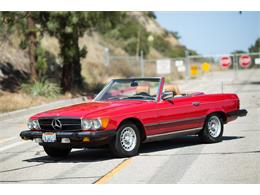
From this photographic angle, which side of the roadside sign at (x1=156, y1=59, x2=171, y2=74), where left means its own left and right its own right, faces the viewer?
front

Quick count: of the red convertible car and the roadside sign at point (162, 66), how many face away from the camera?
0

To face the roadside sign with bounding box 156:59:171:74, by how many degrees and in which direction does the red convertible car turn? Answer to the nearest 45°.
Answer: approximately 135° to its right

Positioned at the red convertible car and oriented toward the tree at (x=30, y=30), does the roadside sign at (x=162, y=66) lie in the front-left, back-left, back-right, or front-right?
front-right

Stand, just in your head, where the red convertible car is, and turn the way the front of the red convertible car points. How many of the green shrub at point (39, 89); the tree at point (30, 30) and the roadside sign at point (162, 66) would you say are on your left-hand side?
0

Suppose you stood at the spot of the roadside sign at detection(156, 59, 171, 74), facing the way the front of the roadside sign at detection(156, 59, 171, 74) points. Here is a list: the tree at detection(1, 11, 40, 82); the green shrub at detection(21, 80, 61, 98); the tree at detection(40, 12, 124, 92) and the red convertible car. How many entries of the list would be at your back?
0

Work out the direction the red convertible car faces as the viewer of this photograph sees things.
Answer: facing the viewer and to the left of the viewer

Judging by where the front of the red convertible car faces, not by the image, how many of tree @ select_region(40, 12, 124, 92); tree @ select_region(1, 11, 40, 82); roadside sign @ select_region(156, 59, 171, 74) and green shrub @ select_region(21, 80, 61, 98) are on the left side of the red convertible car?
0

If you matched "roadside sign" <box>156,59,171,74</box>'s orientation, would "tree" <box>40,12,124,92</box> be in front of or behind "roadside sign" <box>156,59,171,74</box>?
in front

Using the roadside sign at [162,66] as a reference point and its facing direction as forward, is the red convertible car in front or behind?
in front

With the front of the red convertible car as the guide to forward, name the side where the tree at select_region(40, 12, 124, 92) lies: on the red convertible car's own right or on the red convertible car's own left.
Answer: on the red convertible car's own right

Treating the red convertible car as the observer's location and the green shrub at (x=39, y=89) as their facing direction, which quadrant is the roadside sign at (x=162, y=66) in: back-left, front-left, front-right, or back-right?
front-right
